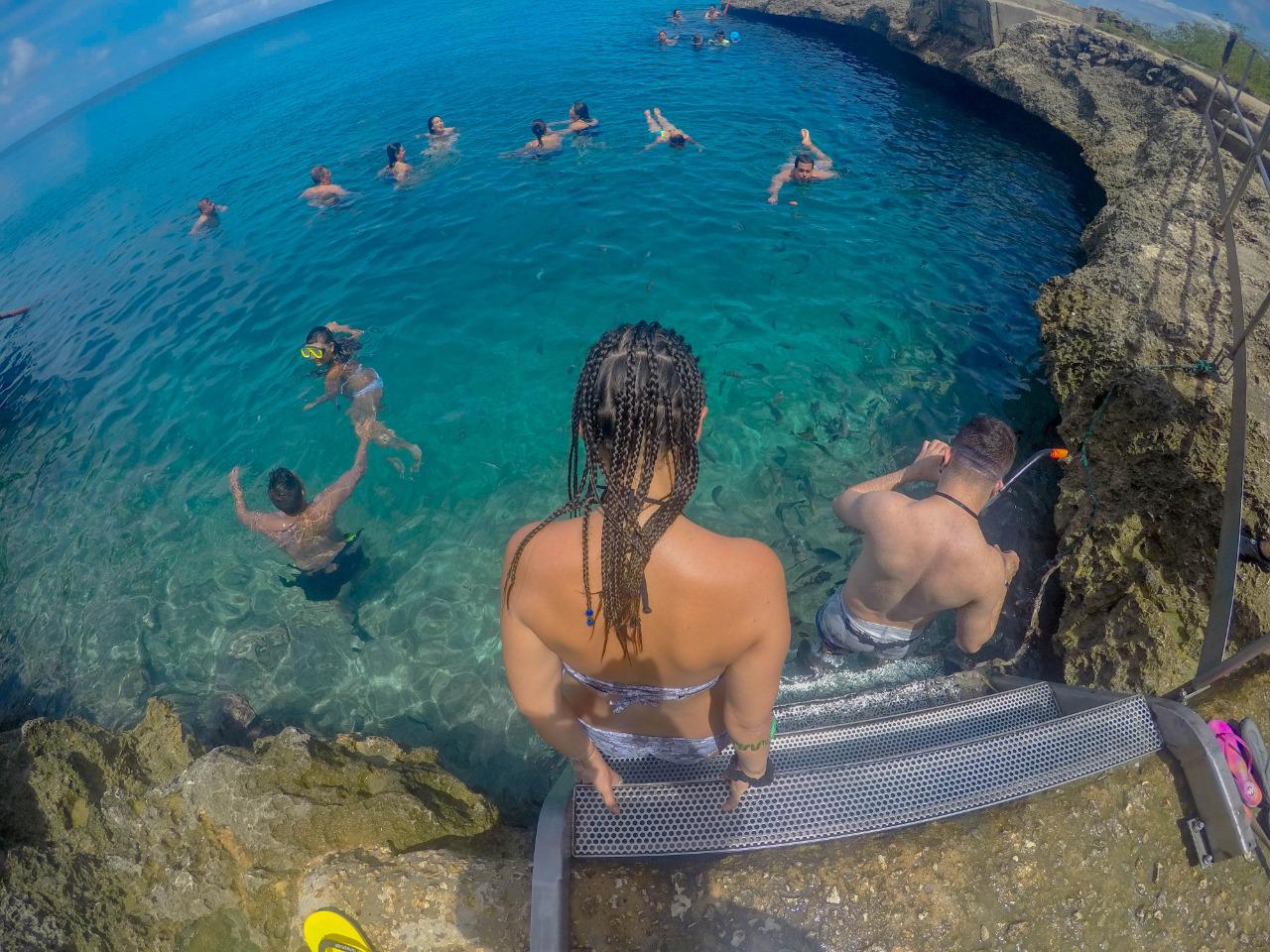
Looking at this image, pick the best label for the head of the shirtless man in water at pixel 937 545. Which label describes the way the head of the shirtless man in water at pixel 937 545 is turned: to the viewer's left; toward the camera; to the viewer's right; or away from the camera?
away from the camera

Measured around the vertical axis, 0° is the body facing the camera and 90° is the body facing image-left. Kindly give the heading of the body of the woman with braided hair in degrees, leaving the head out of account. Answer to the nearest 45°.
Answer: approximately 180°

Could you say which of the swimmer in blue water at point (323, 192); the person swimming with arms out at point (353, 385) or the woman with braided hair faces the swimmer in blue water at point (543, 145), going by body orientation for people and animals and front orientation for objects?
the woman with braided hair

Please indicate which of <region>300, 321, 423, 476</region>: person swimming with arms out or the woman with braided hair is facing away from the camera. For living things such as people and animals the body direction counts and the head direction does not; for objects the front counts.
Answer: the woman with braided hair

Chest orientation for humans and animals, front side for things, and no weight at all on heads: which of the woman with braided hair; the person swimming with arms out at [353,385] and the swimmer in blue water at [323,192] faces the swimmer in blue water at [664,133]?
the woman with braided hair

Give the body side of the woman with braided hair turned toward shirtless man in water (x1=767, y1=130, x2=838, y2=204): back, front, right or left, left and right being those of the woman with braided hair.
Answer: front

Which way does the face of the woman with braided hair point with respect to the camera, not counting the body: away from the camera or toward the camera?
away from the camera
